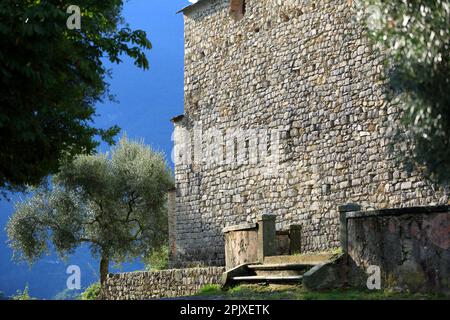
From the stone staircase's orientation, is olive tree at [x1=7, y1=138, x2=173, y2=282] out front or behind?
behind

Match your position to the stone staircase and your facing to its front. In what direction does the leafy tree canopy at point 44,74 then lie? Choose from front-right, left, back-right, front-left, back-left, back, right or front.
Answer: front-right

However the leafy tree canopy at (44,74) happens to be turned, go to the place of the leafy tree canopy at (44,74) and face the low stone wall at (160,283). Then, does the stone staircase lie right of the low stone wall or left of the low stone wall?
right

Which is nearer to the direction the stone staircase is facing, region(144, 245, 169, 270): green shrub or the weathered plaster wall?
the weathered plaster wall

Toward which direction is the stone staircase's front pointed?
toward the camera

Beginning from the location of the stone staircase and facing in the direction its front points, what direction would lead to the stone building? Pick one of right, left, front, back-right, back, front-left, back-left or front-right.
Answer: back
